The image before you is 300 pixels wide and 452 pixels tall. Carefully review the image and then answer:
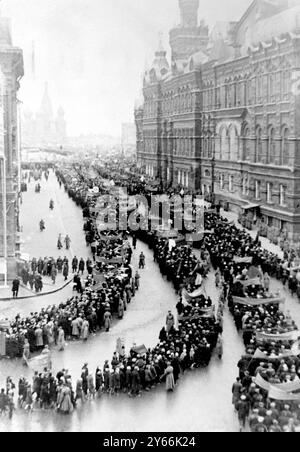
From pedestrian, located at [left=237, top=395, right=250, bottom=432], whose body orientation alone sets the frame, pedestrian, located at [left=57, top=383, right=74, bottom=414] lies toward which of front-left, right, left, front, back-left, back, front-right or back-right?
left

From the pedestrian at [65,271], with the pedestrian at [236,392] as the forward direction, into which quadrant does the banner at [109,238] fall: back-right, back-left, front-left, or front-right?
back-left

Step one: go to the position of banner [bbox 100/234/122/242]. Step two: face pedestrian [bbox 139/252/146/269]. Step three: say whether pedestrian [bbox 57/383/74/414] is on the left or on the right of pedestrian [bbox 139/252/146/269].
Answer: right

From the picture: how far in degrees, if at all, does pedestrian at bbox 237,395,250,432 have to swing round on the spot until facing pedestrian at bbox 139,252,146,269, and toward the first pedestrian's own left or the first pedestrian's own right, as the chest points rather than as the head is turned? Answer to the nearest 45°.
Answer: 0° — they already face them

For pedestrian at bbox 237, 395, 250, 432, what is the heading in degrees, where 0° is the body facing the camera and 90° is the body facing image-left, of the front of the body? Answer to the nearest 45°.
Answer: approximately 180°

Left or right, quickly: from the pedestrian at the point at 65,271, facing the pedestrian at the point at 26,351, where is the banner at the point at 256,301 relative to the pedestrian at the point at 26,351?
left

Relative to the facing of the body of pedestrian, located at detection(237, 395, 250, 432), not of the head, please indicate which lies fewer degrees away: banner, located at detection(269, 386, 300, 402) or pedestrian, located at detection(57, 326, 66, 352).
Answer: the pedestrian

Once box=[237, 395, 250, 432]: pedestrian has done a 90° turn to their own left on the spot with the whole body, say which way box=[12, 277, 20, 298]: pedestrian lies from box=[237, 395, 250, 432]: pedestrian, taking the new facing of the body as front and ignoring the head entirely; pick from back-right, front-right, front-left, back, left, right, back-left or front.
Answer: front-right

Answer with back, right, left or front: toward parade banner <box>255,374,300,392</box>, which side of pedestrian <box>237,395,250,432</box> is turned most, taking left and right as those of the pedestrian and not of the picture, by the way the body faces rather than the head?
right

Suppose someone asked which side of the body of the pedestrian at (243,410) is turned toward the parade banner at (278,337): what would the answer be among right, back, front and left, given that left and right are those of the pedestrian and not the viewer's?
front

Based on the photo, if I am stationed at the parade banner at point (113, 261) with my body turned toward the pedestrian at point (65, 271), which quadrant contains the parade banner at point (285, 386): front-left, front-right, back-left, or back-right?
back-left

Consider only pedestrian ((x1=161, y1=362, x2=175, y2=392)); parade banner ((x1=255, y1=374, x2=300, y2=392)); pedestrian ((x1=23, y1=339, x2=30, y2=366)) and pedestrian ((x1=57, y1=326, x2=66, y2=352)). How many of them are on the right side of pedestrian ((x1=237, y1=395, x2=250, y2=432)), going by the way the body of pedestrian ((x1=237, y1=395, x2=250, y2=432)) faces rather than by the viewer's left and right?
1

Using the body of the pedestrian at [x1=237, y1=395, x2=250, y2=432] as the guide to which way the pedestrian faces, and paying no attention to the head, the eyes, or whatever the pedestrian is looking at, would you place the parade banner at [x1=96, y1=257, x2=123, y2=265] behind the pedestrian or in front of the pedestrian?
in front

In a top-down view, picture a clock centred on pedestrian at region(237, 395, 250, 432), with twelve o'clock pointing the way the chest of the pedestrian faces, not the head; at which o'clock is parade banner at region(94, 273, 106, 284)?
The parade banner is roughly at 11 o'clock from the pedestrian.

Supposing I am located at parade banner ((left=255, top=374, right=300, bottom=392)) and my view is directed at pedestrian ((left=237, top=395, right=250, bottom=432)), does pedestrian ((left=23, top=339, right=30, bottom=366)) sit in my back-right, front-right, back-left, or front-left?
front-right

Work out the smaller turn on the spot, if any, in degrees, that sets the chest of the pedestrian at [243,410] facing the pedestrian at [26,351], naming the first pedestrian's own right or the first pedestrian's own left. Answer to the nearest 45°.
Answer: approximately 45° to the first pedestrian's own left

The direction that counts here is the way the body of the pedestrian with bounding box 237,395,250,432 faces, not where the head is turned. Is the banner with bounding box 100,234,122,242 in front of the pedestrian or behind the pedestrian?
in front

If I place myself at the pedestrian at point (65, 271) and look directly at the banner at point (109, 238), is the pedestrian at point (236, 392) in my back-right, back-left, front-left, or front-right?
back-right
